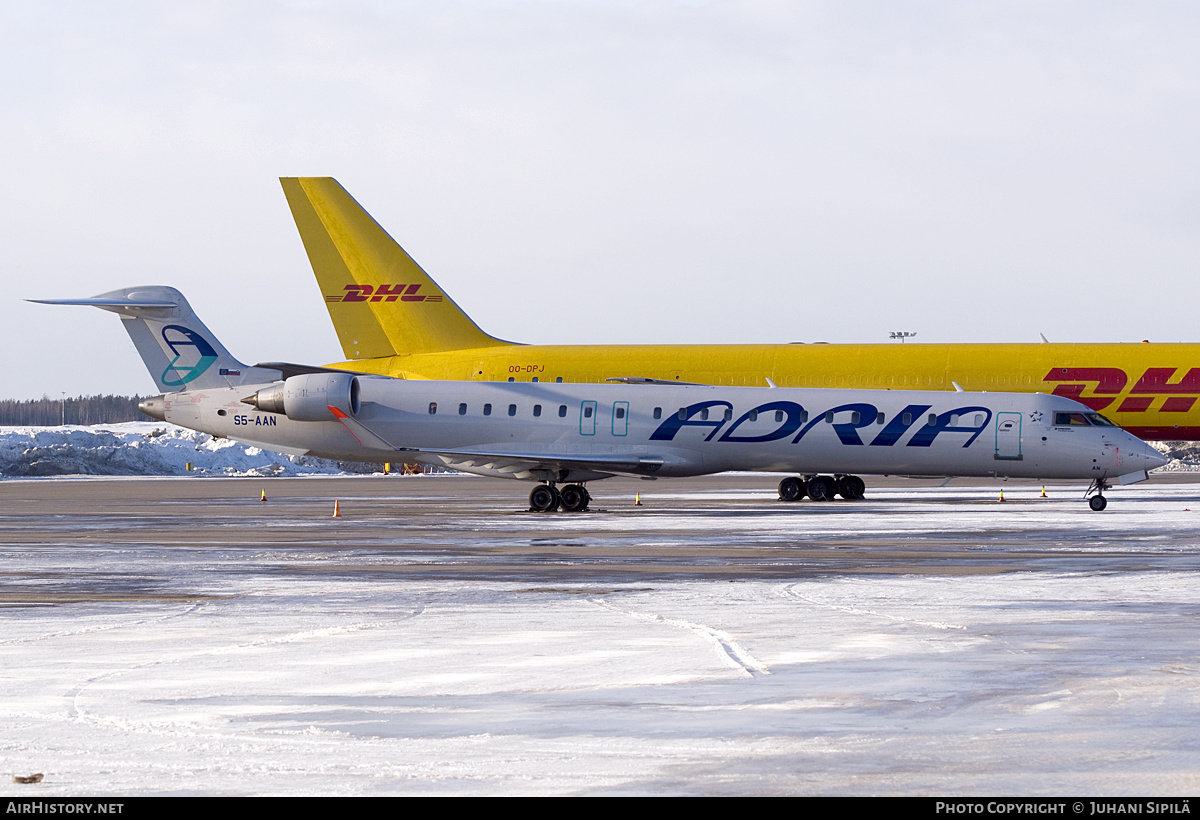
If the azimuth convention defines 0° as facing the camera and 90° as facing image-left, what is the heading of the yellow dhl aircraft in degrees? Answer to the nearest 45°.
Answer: approximately 270°

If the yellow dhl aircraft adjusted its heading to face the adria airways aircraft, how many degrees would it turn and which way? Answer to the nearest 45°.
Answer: approximately 90° to its right
